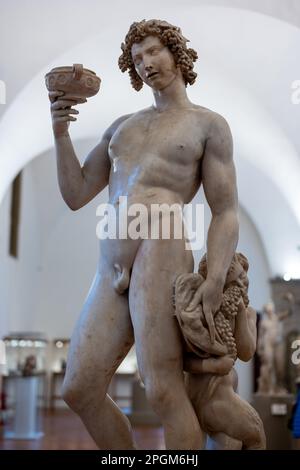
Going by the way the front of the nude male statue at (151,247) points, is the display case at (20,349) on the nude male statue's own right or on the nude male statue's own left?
on the nude male statue's own right

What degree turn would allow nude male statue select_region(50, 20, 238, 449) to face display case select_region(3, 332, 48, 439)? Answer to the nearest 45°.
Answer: approximately 135° to its right

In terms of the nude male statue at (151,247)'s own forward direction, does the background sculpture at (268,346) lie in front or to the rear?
to the rear

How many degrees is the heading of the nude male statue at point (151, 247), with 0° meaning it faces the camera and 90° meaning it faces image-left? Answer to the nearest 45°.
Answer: approximately 45°
